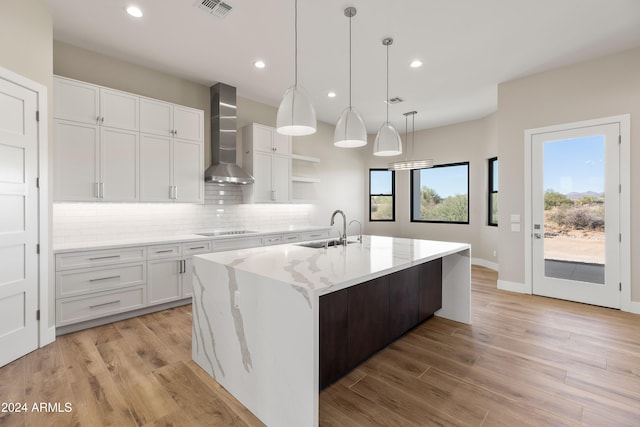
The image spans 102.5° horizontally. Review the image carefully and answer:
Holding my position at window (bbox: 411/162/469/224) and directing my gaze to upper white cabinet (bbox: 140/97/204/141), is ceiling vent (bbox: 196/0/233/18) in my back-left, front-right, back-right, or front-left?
front-left

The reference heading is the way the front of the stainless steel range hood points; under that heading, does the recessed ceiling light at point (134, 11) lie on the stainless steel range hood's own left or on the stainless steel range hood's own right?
on the stainless steel range hood's own right

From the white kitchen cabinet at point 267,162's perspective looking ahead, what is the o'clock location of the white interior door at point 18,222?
The white interior door is roughly at 3 o'clock from the white kitchen cabinet.

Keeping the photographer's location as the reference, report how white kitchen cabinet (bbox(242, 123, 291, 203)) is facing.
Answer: facing the viewer and to the right of the viewer

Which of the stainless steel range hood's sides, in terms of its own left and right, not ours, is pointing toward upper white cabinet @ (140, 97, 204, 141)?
right

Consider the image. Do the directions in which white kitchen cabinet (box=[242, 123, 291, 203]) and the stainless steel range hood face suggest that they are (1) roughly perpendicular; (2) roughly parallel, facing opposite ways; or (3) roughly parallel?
roughly parallel

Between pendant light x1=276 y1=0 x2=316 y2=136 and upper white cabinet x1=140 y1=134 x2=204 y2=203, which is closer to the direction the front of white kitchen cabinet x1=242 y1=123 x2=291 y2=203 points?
the pendant light

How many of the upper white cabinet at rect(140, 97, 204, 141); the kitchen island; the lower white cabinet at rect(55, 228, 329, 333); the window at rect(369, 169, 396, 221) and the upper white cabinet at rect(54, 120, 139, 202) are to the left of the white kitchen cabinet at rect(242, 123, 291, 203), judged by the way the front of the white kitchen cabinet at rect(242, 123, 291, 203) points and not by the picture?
1

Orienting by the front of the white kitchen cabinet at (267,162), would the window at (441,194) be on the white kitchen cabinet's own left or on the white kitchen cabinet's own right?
on the white kitchen cabinet's own left

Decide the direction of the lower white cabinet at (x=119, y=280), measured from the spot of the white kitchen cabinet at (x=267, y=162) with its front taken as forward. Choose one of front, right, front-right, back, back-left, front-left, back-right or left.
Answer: right

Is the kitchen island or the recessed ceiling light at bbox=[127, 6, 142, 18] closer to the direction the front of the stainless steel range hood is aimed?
the kitchen island

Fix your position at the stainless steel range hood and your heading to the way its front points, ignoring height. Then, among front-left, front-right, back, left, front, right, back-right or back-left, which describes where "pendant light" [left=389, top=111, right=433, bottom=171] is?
front-left

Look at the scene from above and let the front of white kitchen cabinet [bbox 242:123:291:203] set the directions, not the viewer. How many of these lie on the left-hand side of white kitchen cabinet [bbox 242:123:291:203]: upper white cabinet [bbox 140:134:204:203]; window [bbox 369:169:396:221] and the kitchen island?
1
